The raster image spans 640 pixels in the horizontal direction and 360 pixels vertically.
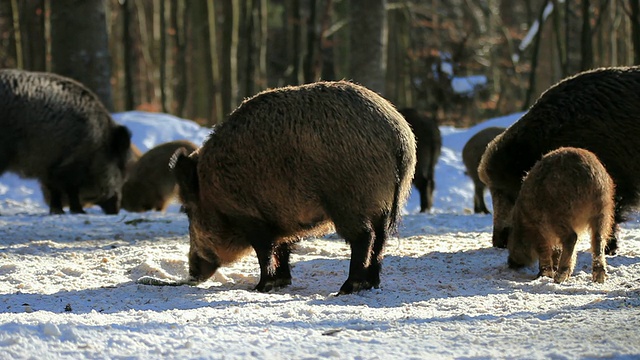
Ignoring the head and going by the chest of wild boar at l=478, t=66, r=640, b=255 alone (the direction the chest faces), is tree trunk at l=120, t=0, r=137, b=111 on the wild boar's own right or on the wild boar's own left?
on the wild boar's own right

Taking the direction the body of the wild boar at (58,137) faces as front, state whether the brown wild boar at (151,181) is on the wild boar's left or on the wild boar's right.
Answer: on the wild boar's left

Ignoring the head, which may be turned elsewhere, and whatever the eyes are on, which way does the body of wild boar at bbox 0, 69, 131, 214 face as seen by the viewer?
to the viewer's right

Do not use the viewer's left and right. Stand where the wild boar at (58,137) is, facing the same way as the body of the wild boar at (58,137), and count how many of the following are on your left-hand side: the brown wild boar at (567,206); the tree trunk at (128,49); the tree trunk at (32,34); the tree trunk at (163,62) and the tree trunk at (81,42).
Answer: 4

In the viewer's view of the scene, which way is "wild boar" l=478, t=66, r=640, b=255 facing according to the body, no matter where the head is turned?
to the viewer's left

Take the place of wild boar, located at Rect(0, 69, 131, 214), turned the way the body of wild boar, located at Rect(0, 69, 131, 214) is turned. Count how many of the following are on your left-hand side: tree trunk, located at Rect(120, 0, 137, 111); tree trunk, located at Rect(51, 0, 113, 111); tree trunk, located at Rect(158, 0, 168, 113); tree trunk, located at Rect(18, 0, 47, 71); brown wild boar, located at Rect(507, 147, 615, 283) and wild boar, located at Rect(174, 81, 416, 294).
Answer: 4

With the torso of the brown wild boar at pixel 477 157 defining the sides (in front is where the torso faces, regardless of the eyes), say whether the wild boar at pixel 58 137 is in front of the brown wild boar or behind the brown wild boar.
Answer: behind

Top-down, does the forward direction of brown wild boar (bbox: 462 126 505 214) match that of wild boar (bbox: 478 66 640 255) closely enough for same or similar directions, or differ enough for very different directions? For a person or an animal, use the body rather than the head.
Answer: very different directions

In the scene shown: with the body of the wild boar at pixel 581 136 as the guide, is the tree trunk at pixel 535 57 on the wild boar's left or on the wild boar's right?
on the wild boar's right

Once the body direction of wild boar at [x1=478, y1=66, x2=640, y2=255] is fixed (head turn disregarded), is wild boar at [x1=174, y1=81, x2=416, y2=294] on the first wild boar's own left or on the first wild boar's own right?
on the first wild boar's own left

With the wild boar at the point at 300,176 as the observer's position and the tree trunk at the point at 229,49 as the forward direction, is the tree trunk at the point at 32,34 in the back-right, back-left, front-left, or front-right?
front-left

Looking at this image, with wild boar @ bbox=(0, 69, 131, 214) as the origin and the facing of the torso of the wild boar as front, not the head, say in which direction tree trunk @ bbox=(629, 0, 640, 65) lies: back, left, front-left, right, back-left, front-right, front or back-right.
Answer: front

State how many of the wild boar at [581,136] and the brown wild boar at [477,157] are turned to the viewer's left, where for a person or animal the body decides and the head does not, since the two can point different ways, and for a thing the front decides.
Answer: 1

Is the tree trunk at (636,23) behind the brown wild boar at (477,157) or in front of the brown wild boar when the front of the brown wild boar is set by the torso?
in front
